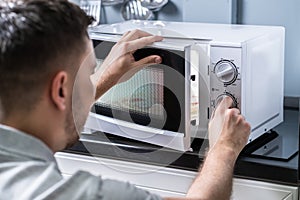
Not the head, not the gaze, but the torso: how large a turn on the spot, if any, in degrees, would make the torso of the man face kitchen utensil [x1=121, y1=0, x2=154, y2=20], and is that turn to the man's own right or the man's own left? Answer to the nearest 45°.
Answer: approximately 45° to the man's own left

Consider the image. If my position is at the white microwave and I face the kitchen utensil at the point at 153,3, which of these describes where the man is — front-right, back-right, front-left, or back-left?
back-left

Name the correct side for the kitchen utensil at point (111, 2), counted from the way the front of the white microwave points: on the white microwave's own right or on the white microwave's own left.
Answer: on the white microwave's own right

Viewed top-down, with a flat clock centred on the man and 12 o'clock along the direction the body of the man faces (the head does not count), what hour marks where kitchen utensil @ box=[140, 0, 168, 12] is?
The kitchen utensil is roughly at 11 o'clock from the man.

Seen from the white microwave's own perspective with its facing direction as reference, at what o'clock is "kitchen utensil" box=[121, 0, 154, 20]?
The kitchen utensil is roughly at 4 o'clock from the white microwave.

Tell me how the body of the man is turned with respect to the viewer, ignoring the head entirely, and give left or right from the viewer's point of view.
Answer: facing away from the viewer and to the right of the viewer

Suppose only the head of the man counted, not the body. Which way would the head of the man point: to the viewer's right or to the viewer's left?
to the viewer's right

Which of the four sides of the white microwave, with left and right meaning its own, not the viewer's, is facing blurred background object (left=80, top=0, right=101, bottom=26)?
right

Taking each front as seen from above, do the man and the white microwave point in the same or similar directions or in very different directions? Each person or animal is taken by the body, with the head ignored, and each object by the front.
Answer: very different directions
